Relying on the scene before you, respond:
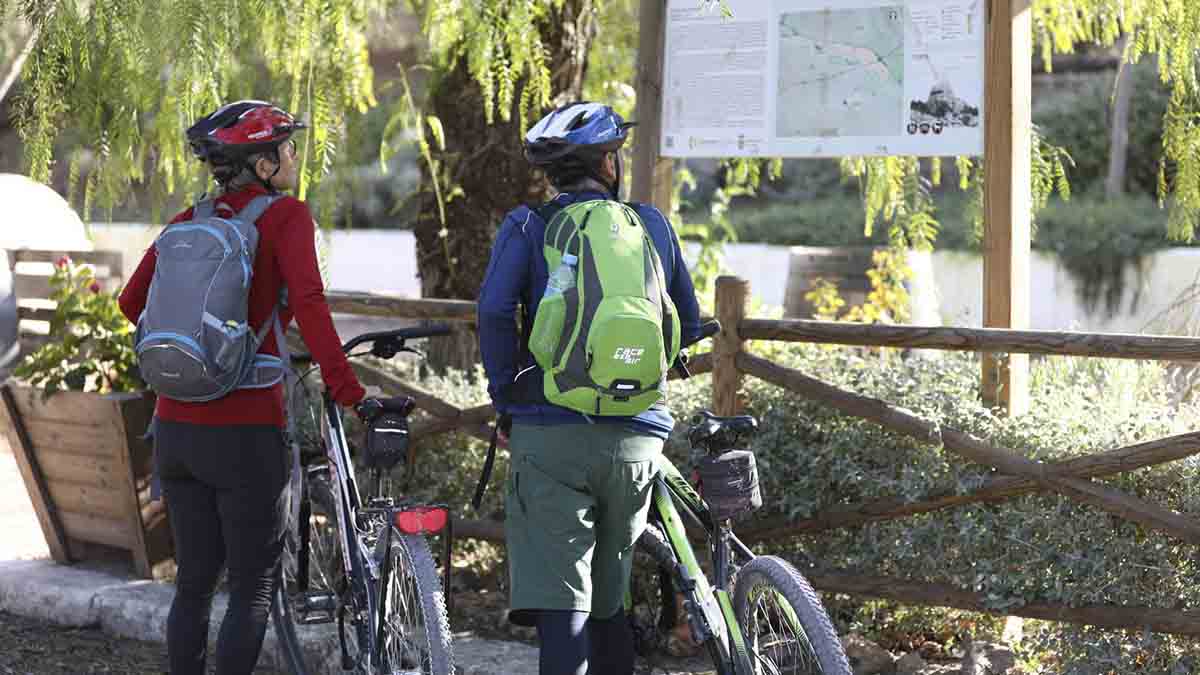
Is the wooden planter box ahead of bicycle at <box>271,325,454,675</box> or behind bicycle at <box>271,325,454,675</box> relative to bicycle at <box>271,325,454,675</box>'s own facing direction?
ahead

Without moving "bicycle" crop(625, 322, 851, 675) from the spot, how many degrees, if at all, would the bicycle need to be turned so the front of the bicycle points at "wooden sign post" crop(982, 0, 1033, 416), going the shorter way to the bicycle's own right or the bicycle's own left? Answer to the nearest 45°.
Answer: approximately 90° to the bicycle's own right

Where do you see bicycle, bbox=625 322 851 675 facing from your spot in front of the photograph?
facing away from the viewer and to the left of the viewer

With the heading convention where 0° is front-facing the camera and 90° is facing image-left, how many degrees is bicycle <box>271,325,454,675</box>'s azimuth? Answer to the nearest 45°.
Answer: approximately 135°

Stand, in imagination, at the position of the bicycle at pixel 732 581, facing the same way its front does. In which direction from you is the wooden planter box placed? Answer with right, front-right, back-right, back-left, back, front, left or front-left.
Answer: front

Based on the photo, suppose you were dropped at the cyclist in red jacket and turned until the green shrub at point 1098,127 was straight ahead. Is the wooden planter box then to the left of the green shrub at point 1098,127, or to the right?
left

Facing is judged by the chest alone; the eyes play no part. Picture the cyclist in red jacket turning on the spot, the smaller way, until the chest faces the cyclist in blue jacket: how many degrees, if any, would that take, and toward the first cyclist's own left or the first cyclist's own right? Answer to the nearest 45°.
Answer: approximately 90° to the first cyclist's own right

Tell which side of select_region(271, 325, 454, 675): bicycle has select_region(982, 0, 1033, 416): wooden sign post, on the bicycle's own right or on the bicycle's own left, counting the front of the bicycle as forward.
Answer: on the bicycle's own right

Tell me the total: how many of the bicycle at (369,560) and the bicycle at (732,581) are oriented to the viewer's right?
0

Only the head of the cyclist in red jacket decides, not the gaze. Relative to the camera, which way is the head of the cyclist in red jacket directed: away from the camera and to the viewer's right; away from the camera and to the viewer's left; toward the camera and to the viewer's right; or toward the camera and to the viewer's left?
away from the camera and to the viewer's right

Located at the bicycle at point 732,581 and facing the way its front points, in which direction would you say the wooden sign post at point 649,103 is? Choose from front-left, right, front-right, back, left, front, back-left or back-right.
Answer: front-right

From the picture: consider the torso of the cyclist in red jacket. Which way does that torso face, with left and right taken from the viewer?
facing away from the viewer and to the right of the viewer

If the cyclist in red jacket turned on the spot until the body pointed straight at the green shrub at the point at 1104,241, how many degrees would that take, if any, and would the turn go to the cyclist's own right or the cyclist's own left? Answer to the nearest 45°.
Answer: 0° — they already face it
